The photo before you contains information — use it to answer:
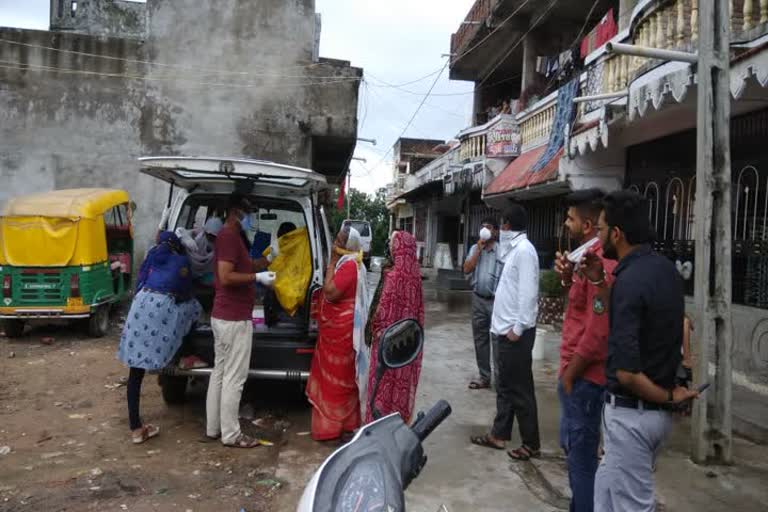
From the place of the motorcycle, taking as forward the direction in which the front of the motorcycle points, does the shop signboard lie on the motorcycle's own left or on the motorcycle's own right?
on the motorcycle's own right

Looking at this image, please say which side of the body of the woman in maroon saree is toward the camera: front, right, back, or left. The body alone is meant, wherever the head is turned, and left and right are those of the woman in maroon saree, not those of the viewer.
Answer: back

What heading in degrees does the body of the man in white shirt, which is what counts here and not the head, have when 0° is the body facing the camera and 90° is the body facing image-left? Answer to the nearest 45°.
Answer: approximately 90°

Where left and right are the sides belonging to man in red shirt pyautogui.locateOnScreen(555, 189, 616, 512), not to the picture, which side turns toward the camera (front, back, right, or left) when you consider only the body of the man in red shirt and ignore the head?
left

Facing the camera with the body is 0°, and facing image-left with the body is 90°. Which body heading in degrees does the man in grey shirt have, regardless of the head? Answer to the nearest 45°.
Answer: approximately 45°

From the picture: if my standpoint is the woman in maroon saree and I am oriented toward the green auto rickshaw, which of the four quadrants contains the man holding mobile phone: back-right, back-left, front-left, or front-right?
back-left

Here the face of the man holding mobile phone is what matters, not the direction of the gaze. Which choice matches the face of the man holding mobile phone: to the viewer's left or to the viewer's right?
to the viewer's left
